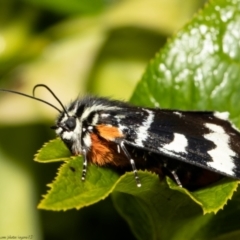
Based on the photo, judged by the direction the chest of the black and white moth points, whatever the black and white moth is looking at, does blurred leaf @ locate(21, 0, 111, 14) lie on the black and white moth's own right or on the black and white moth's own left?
on the black and white moth's own right

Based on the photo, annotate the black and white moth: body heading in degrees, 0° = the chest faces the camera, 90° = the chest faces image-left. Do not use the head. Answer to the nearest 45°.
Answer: approximately 90°
